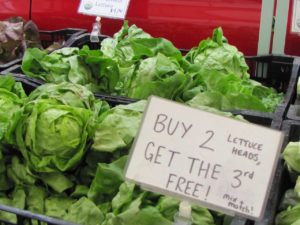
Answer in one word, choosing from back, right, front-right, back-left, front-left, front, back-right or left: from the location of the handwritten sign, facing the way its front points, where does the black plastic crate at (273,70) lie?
back

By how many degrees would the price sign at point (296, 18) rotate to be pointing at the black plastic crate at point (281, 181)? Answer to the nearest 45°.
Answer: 0° — it already faces it

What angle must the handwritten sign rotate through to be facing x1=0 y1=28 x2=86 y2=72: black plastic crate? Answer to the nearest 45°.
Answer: approximately 135° to its right

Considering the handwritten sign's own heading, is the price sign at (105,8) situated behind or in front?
behind

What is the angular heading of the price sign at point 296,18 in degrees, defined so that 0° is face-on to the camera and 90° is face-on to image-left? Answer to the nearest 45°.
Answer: approximately 0°

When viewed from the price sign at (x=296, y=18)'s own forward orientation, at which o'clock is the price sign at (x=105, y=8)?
the price sign at (x=105, y=8) is roughly at 3 o'clock from the price sign at (x=296, y=18).

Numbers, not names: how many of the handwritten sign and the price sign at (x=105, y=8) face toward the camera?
2

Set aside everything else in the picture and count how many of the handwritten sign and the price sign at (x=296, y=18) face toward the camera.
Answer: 2

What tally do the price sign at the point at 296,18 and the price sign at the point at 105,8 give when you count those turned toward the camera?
2

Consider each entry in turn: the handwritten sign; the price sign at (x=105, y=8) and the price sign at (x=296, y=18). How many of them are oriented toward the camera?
3

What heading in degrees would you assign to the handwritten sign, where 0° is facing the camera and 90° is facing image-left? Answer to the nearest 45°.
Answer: approximately 0°
